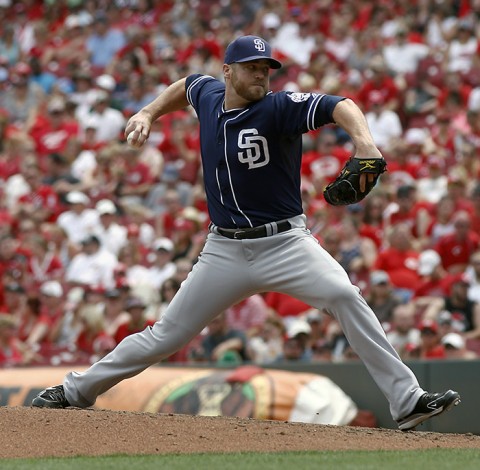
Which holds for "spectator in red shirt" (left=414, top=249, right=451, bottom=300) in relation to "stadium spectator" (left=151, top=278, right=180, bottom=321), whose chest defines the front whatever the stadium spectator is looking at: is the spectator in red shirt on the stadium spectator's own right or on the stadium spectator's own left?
on the stadium spectator's own left

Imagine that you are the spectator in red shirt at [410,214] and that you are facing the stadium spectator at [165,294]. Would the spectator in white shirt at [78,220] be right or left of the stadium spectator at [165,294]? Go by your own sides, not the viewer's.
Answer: right

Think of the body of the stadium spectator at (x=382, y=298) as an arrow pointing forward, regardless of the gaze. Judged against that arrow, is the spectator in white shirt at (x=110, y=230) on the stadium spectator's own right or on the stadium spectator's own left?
on the stadium spectator's own right

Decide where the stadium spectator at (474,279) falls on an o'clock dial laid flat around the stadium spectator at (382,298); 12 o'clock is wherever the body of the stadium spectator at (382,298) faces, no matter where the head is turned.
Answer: the stadium spectator at (474,279) is roughly at 9 o'clock from the stadium spectator at (382,298).

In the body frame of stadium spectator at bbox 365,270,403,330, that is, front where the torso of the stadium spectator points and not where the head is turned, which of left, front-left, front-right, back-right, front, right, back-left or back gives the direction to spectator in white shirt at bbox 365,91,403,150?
back

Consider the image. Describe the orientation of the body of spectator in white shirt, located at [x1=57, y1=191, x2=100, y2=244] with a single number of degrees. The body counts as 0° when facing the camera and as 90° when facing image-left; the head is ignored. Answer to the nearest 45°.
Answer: approximately 0°

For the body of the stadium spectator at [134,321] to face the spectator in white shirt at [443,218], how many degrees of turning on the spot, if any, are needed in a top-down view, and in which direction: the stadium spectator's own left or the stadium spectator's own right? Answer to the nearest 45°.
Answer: approximately 90° to the stadium spectator's own left

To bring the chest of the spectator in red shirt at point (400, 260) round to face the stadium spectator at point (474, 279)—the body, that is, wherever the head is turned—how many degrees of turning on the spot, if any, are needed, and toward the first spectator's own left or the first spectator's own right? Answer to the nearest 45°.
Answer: approximately 45° to the first spectator's own left
